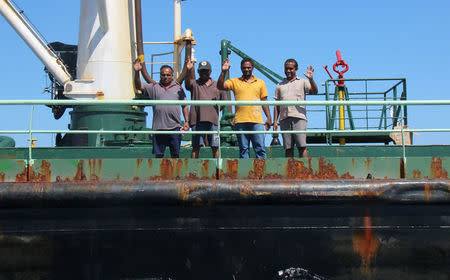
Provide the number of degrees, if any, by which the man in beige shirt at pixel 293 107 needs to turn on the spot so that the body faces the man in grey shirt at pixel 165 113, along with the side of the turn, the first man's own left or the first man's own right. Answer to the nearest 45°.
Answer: approximately 90° to the first man's own right

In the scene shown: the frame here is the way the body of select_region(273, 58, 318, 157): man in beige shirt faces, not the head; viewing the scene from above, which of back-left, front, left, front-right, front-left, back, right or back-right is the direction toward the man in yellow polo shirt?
right

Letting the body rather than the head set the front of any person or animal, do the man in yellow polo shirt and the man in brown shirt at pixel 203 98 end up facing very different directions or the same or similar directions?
same or similar directions

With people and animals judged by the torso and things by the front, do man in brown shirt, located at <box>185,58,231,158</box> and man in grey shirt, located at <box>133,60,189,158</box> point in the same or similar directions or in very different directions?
same or similar directions

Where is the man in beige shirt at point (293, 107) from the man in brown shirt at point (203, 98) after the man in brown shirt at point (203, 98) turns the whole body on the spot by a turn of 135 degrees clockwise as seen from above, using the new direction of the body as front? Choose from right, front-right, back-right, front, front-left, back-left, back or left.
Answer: back-right

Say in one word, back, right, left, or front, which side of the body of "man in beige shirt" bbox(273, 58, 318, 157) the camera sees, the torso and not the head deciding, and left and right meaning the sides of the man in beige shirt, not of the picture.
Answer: front

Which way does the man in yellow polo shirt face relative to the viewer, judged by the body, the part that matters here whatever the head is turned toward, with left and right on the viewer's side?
facing the viewer

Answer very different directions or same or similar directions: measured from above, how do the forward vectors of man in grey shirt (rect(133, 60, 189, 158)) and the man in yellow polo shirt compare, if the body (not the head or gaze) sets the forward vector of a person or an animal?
same or similar directions

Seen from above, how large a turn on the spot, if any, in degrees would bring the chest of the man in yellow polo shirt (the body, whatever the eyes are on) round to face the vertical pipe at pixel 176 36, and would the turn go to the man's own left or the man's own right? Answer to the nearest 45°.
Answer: approximately 180°

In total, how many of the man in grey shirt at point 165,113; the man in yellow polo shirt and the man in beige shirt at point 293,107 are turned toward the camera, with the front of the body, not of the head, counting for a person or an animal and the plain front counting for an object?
3

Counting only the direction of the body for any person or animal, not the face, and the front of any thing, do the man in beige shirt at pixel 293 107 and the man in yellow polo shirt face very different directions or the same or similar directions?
same or similar directions
